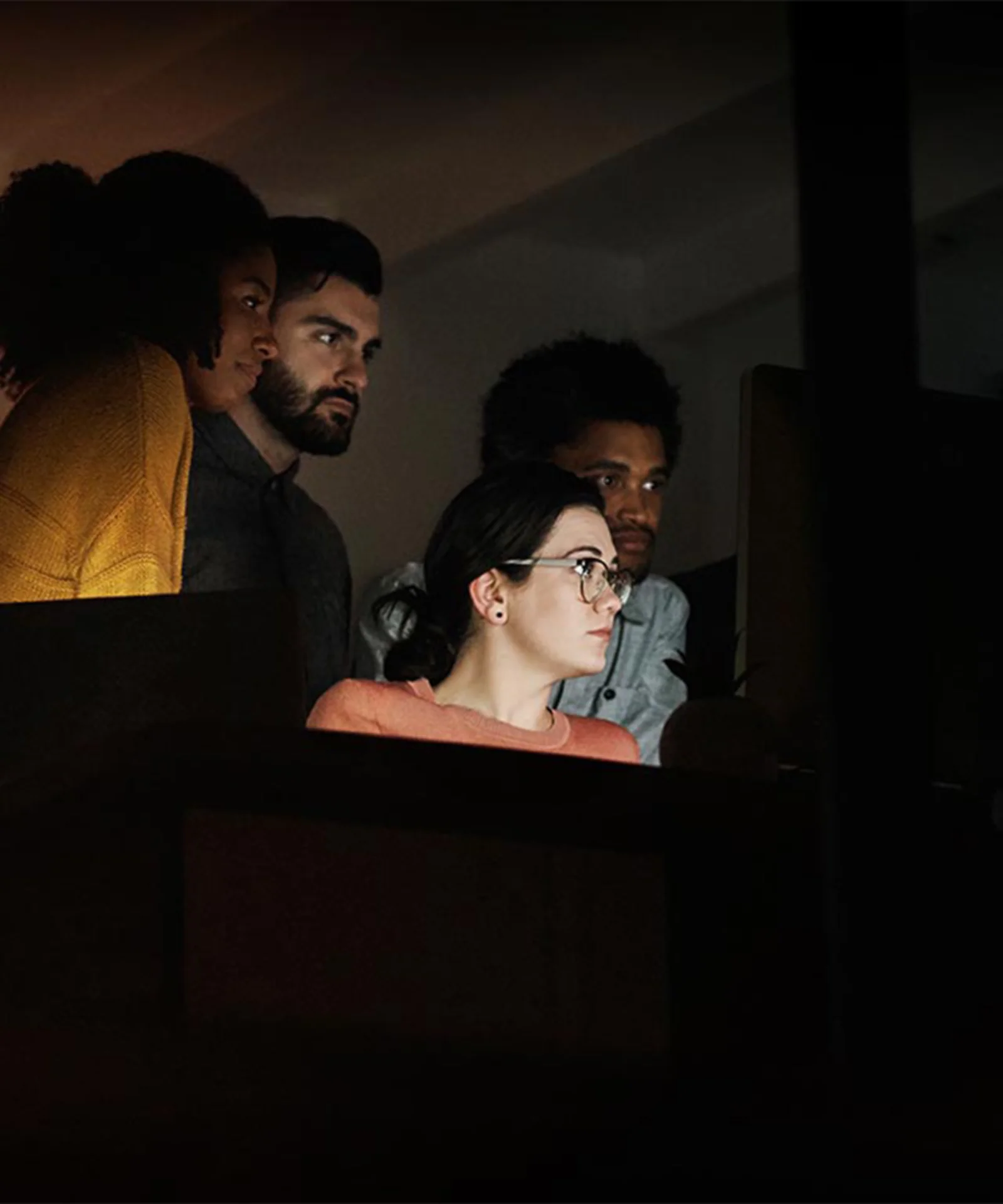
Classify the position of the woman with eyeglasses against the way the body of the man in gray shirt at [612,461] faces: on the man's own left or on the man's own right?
on the man's own right

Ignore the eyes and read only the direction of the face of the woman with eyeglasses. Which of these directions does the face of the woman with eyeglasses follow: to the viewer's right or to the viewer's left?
to the viewer's right

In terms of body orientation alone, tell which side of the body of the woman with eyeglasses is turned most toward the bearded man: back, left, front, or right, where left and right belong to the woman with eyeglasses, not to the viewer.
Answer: back

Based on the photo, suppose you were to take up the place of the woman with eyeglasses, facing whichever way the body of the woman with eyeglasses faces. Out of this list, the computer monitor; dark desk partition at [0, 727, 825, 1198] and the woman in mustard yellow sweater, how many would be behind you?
1

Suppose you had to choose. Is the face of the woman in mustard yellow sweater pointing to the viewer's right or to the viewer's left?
to the viewer's right

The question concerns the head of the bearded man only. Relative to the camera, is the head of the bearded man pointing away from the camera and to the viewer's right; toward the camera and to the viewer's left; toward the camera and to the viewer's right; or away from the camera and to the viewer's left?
toward the camera and to the viewer's right

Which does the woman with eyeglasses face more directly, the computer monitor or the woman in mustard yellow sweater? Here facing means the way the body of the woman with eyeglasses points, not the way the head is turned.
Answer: the computer monitor

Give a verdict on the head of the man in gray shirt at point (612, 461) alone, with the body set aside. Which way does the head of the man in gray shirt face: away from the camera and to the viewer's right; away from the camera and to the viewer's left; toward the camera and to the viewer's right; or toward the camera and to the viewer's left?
toward the camera and to the viewer's right

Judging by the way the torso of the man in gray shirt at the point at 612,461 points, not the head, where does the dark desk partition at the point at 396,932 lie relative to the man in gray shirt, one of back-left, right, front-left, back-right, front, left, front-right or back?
front-right

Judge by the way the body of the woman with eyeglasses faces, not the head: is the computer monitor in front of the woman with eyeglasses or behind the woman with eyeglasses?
in front

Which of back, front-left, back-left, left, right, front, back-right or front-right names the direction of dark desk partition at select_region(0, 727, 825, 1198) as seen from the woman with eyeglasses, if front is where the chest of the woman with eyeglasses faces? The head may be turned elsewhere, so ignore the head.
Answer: front-right

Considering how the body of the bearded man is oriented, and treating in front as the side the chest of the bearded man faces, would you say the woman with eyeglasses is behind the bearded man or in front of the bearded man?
in front

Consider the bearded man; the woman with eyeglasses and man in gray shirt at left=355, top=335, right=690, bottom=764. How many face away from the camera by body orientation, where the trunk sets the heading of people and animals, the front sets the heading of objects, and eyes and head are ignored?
0

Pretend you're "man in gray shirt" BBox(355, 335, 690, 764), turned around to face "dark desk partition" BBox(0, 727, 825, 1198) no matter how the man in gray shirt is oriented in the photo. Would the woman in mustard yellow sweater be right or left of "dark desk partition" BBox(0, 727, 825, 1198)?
right

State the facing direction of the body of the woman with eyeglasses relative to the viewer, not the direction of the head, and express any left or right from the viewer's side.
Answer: facing the viewer and to the right of the viewer

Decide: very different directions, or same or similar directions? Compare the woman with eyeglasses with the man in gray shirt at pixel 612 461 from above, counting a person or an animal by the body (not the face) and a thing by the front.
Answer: same or similar directions
